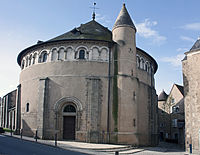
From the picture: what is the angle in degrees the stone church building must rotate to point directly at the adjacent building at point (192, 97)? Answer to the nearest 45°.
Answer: approximately 45° to its left

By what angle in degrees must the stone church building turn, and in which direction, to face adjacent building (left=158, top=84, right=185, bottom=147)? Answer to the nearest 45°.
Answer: approximately 135° to its left

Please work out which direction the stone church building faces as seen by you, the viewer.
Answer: facing the viewer
